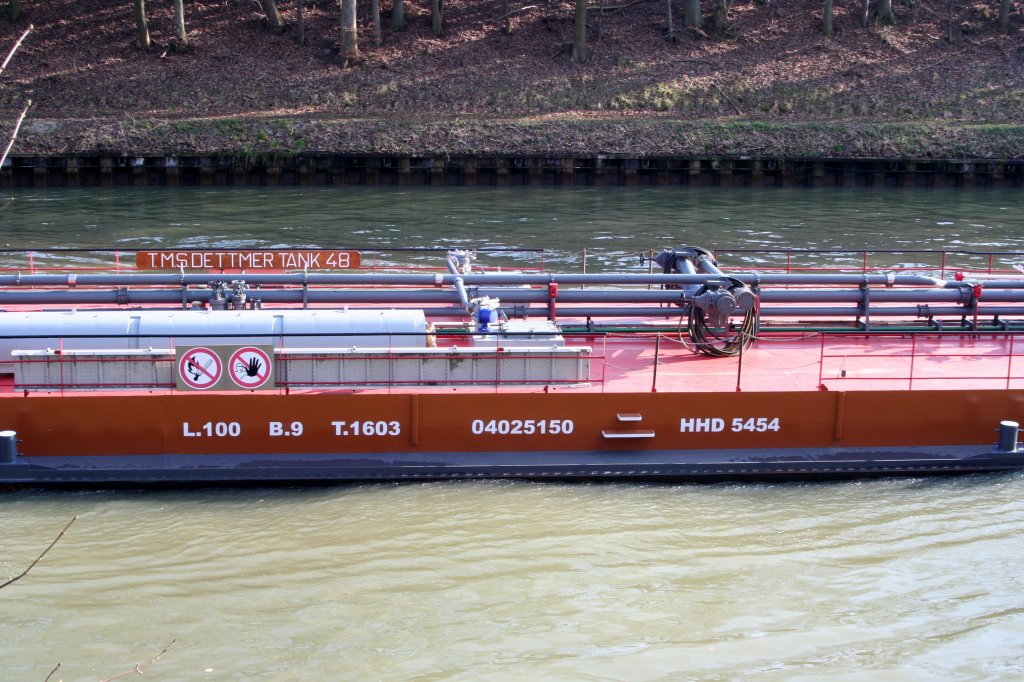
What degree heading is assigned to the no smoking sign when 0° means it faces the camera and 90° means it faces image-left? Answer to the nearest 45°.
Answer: approximately 0°

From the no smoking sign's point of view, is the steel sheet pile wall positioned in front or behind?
behind
